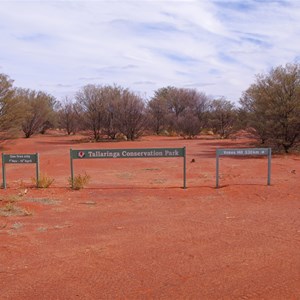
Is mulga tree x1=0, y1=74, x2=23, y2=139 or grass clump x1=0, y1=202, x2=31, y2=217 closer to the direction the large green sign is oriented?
the grass clump

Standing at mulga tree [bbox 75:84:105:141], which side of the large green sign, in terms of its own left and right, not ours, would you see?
back

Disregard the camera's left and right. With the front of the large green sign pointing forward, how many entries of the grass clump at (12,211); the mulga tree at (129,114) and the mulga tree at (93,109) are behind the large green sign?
2

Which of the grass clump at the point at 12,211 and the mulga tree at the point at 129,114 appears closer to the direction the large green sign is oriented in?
the grass clump

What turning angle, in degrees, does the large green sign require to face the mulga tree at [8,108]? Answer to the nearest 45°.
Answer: approximately 135° to its right

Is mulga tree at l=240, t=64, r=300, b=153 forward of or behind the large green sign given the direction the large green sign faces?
behind

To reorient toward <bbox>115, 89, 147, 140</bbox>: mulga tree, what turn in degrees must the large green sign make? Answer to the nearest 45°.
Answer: approximately 180°

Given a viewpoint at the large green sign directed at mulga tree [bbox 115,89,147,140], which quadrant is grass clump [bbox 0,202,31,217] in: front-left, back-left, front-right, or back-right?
back-left

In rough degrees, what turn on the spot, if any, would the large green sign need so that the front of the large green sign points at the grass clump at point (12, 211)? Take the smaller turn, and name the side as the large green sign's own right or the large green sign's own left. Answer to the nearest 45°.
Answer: approximately 45° to the large green sign's own right

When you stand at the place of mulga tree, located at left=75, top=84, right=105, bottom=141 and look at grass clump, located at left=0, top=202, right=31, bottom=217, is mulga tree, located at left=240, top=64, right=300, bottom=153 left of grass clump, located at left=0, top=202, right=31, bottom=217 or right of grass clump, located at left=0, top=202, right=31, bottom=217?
left

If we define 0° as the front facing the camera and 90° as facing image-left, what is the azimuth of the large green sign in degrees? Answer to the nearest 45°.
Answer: approximately 0°
